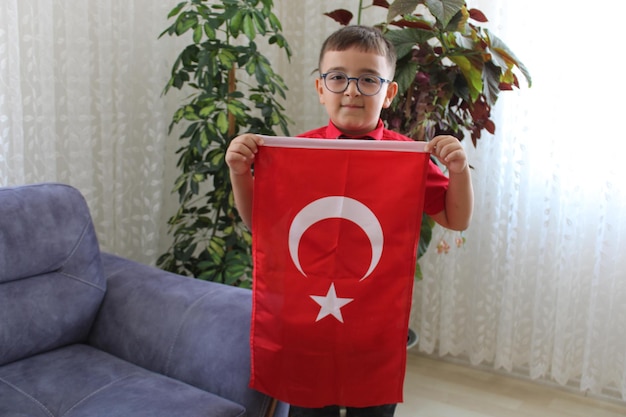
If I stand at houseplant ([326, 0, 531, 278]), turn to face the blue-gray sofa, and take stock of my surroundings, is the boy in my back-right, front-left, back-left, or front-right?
front-left

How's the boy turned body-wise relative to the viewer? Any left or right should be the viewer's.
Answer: facing the viewer

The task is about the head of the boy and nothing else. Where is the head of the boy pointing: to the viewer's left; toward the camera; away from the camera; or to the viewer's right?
toward the camera

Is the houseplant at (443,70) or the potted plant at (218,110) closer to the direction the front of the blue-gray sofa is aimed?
the houseplant

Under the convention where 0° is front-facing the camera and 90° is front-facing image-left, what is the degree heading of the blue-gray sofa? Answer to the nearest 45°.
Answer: approximately 315°

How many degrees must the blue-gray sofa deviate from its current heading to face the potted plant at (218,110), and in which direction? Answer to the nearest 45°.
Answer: approximately 90° to its left

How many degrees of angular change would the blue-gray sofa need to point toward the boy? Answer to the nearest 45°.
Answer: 0° — it already faces them

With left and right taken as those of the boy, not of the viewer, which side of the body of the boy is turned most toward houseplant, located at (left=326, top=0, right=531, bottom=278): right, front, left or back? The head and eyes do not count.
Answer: back

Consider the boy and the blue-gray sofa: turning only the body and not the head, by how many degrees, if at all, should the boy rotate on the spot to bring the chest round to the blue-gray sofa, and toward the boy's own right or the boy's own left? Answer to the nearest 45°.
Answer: approximately 90° to the boy's own right

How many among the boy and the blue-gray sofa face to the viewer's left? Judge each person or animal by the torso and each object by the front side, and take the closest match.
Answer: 0

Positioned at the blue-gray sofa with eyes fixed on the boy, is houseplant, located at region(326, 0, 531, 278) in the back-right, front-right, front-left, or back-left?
front-left

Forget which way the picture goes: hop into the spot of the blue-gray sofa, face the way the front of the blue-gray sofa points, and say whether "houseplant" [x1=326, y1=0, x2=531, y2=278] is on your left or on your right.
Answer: on your left
